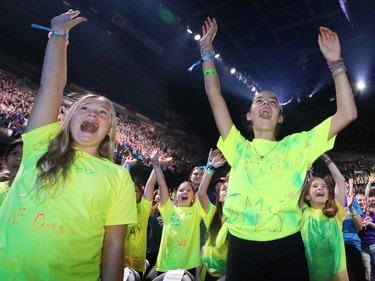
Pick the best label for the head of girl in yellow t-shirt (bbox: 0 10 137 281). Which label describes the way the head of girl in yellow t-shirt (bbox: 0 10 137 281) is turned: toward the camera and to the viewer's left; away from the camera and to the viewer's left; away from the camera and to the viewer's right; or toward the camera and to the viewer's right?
toward the camera and to the viewer's right

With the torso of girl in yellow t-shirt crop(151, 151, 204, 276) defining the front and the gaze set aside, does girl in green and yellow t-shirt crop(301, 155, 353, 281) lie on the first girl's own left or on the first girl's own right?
on the first girl's own left

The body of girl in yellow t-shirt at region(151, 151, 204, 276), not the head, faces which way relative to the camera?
toward the camera

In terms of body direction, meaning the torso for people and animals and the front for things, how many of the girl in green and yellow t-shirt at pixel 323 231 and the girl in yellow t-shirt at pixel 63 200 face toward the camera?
2

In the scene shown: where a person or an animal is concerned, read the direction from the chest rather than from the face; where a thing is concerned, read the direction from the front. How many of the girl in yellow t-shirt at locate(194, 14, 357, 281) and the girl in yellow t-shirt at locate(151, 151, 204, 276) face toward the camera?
2

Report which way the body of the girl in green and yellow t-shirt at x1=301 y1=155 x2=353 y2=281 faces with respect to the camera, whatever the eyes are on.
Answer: toward the camera

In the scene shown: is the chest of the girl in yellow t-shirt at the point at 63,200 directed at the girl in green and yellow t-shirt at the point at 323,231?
no

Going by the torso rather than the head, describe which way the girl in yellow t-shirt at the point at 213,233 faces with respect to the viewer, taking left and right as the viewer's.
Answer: facing the viewer and to the right of the viewer

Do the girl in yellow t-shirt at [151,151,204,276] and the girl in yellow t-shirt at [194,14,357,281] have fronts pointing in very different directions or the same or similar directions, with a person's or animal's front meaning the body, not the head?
same or similar directions

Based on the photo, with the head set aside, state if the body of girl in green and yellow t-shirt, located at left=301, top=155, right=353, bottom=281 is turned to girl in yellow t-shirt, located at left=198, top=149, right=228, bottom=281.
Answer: no

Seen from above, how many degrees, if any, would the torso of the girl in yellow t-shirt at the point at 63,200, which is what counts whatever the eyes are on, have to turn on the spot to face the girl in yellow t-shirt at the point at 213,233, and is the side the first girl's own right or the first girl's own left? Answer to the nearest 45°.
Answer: approximately 135° to the first girl's own left

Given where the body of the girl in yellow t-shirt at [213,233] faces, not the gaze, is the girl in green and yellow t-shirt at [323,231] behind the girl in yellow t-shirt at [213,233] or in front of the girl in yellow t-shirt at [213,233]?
in front

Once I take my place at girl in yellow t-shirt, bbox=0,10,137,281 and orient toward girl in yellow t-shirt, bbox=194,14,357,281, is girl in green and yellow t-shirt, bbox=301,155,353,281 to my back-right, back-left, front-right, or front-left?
front-left

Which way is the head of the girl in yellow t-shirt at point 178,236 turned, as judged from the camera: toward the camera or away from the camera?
toward the camera

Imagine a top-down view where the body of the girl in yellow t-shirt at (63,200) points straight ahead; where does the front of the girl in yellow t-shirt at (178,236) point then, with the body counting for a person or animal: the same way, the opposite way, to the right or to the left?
the same way

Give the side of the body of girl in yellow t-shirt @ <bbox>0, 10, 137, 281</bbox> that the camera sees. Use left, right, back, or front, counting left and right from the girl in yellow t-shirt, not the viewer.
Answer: front

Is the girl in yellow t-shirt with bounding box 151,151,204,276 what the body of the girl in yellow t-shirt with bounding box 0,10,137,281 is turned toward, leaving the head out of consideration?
no
